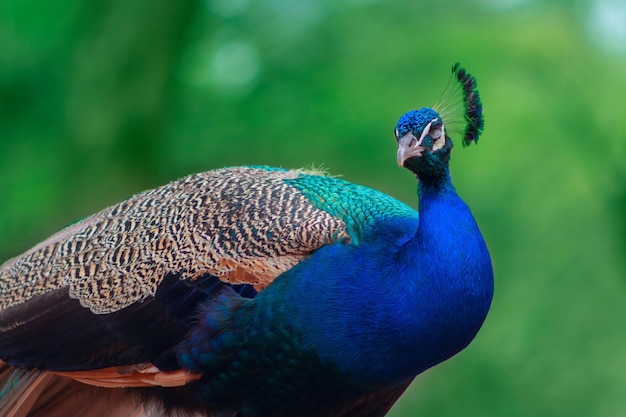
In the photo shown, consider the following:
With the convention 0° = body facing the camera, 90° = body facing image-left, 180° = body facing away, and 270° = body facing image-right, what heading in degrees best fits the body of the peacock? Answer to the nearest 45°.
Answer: approximately 270°
